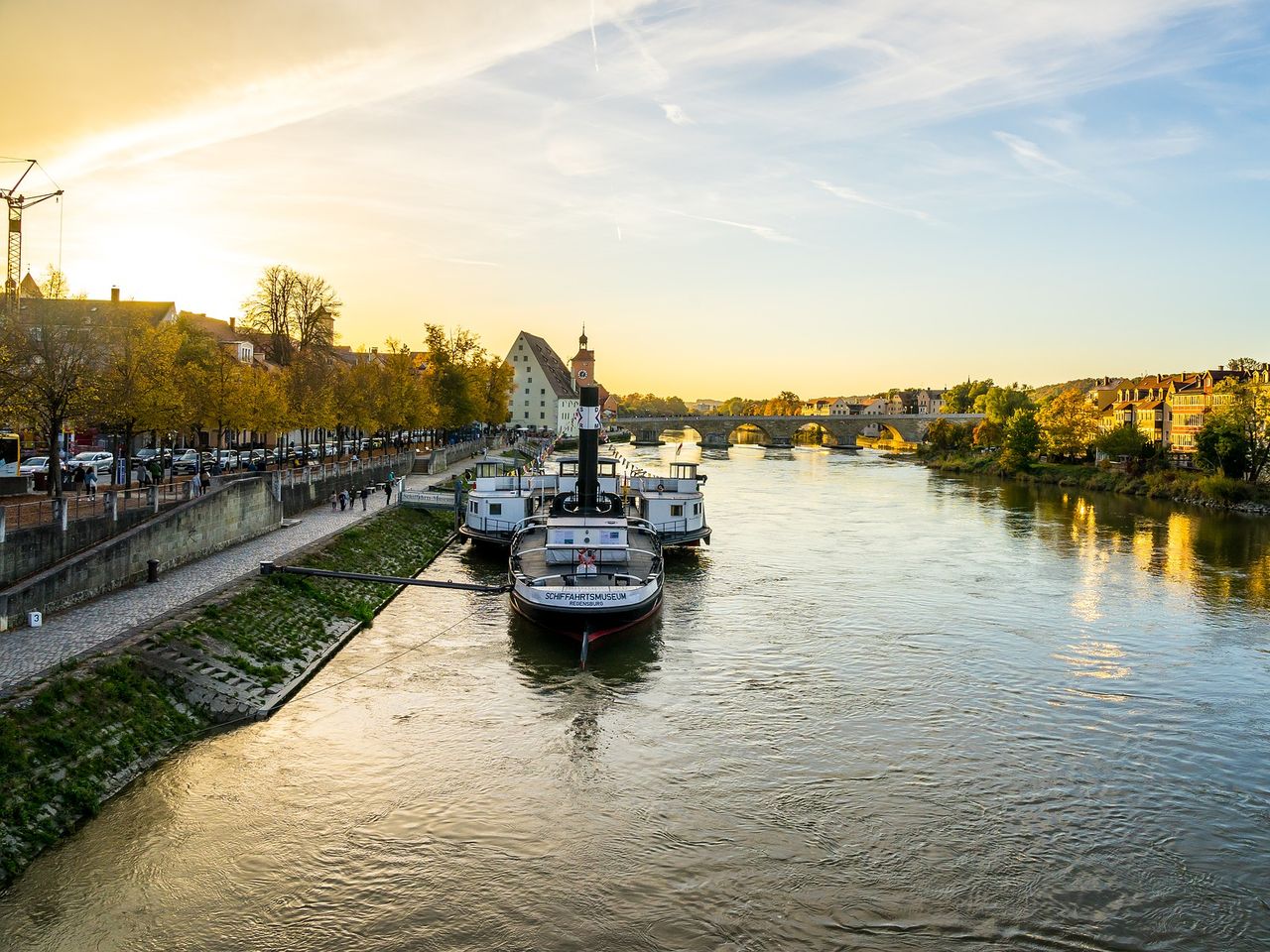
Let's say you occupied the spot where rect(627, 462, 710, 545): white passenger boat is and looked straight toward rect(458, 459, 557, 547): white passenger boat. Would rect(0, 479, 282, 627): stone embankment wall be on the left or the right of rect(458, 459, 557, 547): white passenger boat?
left

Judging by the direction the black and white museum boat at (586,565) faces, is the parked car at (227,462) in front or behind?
in front

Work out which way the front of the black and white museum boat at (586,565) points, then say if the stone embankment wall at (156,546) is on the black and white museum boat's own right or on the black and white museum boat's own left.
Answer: on the black and white museum boat's own left

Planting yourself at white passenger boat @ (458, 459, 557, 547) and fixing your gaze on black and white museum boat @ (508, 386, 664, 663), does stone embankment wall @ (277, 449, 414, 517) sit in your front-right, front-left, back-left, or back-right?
back-right

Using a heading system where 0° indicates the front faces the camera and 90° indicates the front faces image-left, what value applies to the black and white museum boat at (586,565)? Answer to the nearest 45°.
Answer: approximately 180°

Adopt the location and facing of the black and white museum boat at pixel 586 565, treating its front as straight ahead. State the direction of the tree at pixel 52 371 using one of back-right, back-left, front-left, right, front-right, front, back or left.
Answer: left

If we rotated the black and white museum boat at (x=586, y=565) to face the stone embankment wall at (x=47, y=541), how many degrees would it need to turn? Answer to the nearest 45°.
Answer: approximately 135° to its left

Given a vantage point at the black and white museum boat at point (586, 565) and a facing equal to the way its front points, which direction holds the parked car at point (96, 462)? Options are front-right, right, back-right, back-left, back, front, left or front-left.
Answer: front-left

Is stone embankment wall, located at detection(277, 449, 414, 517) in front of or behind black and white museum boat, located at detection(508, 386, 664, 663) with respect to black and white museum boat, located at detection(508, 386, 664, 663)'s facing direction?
in front

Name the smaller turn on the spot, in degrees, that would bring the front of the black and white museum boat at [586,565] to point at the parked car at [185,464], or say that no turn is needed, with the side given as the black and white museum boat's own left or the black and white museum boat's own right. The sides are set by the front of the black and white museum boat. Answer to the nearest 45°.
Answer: approximately 45° to the black and white museum boat's own left
